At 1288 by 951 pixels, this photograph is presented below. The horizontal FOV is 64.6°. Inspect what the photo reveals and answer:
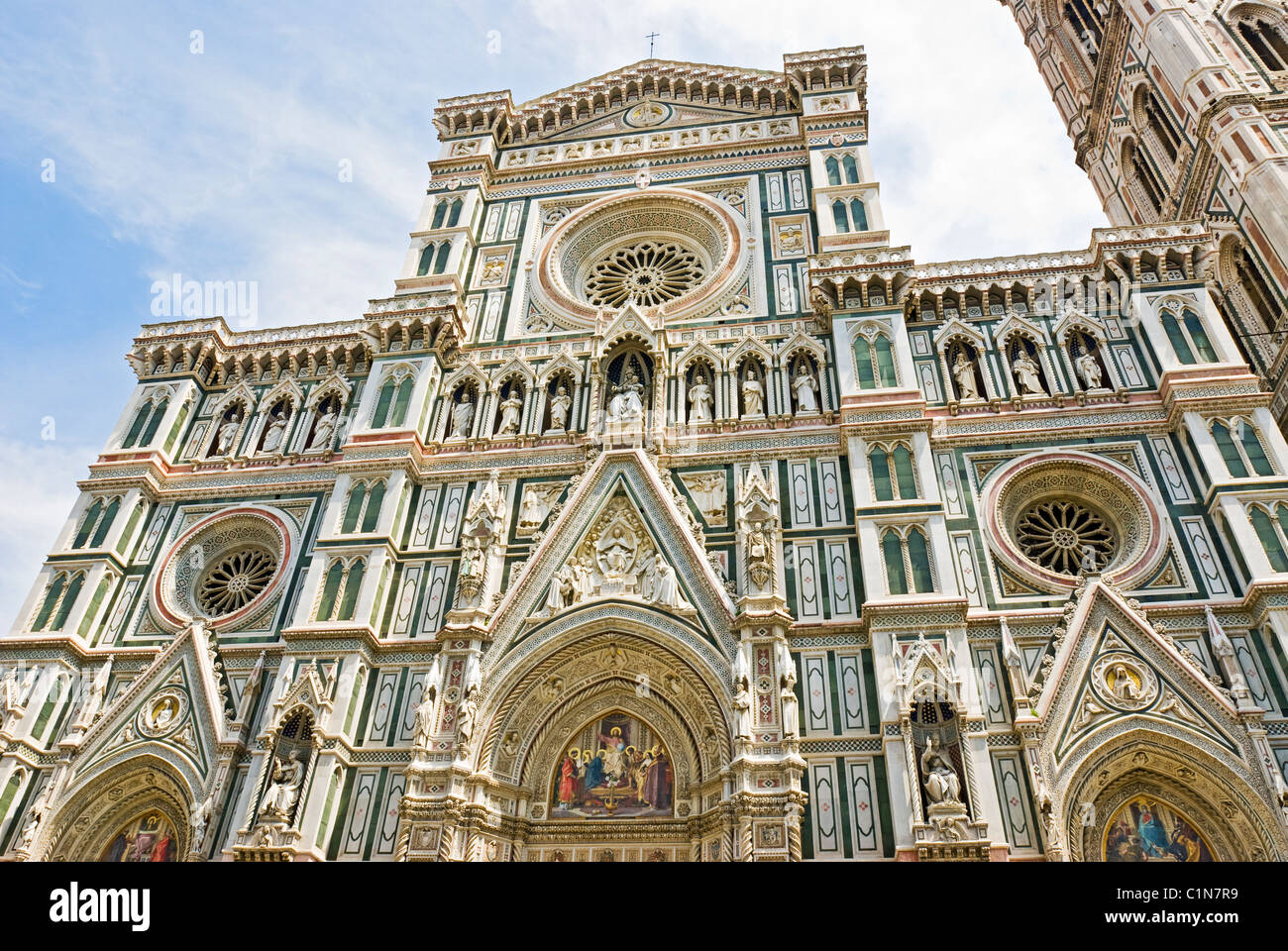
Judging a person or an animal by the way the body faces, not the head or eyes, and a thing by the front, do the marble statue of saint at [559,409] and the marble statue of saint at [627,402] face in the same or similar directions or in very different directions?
same or similar directions

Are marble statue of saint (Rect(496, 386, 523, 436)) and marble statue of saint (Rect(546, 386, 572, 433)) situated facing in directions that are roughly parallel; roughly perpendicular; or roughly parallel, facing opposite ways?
roughly parallel

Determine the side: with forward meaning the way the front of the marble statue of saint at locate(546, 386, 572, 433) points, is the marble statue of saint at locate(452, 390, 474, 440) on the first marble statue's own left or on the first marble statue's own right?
on the first marble statue's own right

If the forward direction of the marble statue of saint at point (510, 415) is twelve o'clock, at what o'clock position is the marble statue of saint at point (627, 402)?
the marble statue of saint at point (627, 402) is roughly at 10 o'clock from the marble statue of saint at point (510, 415).

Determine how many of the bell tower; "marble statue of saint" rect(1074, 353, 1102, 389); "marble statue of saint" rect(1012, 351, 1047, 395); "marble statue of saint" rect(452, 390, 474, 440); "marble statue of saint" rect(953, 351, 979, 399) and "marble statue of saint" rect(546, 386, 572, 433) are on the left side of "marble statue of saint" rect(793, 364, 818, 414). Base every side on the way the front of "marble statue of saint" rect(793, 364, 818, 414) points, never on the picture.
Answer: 4

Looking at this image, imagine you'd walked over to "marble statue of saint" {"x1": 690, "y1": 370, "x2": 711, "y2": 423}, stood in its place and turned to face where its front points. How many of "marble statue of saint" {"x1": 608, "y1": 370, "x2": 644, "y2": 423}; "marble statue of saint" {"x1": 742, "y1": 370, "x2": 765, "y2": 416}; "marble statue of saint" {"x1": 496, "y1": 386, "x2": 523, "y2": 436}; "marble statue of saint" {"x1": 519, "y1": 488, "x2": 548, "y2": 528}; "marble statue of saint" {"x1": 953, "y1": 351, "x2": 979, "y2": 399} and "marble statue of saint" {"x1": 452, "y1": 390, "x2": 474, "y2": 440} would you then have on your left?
2

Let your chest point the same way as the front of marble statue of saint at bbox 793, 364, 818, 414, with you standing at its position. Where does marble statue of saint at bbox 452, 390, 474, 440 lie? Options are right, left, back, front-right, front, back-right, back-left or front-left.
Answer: right

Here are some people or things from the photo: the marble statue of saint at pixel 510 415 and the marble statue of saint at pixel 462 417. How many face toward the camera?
2

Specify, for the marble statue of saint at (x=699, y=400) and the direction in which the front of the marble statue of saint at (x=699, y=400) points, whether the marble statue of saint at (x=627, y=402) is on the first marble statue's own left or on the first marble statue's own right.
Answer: on the first marble statue's own right

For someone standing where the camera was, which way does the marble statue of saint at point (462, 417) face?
facing the viewer

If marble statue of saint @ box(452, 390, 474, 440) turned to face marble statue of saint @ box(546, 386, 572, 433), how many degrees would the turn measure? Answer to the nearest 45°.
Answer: approximately 45° to its left

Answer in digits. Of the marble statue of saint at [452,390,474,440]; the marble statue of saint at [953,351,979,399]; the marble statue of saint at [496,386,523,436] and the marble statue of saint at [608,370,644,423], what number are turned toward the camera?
4

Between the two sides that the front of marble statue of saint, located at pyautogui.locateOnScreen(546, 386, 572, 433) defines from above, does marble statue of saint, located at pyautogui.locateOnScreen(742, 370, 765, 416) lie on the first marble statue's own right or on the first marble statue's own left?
on the first marble statue's own left

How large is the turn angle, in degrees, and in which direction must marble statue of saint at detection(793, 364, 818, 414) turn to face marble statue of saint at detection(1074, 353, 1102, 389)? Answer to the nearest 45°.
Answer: approximately 90° to its left

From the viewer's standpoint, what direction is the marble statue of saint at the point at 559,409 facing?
toward the camera
